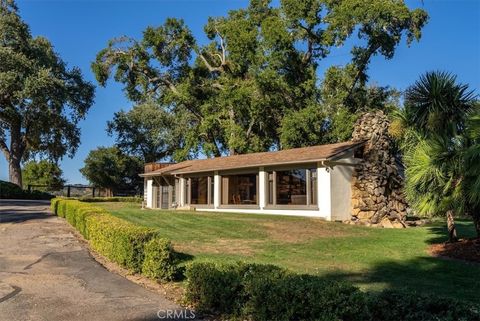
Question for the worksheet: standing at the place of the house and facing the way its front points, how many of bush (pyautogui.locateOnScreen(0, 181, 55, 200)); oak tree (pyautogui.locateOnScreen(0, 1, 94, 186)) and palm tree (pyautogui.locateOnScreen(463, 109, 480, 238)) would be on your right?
2

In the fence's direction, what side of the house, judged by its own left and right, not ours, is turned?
right

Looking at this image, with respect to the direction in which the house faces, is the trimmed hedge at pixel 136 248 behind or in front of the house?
in front

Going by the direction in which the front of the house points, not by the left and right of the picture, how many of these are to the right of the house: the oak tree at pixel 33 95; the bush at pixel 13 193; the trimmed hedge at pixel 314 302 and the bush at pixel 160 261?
2

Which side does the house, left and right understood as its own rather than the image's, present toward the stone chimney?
left

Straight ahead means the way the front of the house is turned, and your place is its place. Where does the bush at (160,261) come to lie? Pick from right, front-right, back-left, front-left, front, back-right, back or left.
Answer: front-left

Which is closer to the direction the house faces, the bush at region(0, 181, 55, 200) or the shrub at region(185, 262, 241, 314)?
the shrub

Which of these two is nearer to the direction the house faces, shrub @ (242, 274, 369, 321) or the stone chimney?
the shrub

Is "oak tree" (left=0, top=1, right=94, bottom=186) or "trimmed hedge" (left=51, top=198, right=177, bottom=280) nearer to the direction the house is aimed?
the trimmed hedge

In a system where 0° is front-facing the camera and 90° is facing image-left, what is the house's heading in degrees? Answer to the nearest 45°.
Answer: approximately 45°

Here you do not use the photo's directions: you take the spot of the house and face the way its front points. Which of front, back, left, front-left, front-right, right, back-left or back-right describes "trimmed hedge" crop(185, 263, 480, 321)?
front-left

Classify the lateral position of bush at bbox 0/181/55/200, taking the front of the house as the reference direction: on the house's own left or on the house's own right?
on the house's own right

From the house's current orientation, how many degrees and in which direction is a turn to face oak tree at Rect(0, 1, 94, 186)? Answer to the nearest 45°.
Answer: approximately 90° to its right
